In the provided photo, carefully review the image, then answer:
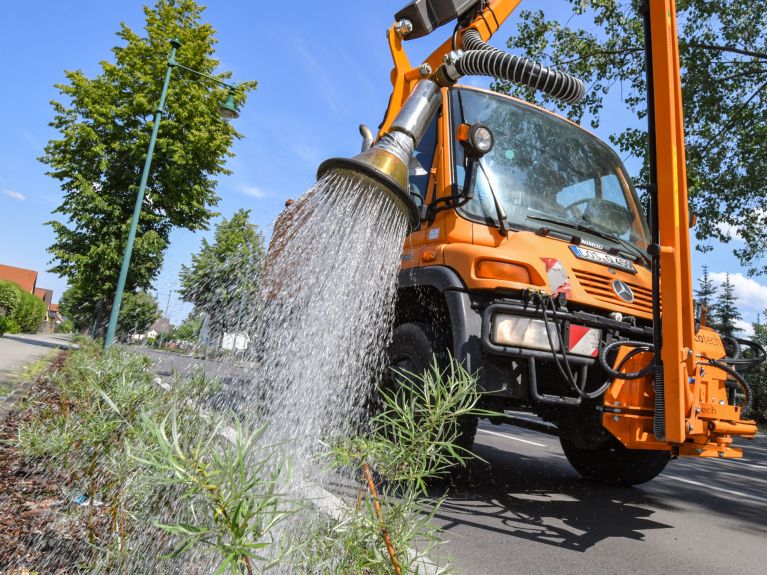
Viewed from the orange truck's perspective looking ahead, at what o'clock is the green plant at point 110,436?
The green plant is roughly at 3 o'clock from the orange truck.

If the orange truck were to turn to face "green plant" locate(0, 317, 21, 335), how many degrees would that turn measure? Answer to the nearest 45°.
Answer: approximately 180°

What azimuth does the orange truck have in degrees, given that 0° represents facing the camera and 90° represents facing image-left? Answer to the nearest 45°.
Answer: approximately 315°

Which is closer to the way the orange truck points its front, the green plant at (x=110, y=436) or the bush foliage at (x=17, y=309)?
the green plant

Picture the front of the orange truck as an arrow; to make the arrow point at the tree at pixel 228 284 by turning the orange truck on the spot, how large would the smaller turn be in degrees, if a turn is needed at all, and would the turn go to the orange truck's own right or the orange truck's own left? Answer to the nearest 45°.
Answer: approximately 135° to the orange truck's own right

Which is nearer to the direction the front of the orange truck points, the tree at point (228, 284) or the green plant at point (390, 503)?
the green plant

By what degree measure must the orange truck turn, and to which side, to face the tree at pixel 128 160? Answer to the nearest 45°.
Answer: approximately 180°

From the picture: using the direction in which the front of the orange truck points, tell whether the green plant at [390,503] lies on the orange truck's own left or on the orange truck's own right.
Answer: on the orange truck's own right

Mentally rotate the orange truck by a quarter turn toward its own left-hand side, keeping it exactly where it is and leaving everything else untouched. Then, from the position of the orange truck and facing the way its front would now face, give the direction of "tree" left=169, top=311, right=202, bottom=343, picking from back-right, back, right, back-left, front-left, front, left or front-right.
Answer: back-left

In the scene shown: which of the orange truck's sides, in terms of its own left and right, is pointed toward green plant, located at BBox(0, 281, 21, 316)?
back
